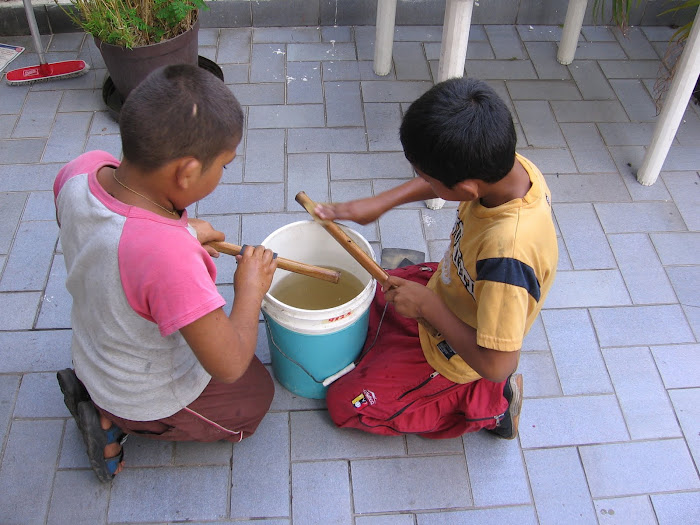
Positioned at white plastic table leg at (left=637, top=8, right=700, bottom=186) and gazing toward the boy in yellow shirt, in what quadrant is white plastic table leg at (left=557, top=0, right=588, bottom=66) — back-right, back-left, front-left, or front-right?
back-right

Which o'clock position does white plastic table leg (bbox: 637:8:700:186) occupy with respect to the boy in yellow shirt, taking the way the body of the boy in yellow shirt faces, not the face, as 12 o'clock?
The white plastic table leg is roughly at 4 o'clock from the boy in yellow shirt.

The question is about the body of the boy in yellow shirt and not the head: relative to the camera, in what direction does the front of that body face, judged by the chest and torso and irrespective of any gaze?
to the viewer's left

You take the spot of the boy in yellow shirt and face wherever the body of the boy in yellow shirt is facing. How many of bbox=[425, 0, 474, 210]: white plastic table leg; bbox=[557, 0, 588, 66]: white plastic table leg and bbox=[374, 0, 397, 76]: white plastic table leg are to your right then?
3

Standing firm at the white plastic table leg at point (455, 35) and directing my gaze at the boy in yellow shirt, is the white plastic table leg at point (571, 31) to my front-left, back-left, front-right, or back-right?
back-left

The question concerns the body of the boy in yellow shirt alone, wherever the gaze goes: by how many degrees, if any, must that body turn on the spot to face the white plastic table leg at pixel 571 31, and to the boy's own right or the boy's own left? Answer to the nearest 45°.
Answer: approximately 90° to the boy's own right

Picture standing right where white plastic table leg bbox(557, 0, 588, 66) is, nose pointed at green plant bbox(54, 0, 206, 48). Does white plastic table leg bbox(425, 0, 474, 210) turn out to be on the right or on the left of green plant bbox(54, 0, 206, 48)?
left

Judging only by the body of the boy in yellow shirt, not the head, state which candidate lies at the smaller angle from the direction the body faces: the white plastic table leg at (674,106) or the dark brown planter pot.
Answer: the dark brown planter pot

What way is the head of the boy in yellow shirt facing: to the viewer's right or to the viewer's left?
to the viewer's left

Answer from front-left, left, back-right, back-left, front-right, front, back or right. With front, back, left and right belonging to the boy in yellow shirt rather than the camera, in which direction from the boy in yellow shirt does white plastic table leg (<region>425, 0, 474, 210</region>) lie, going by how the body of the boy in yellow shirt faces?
right
